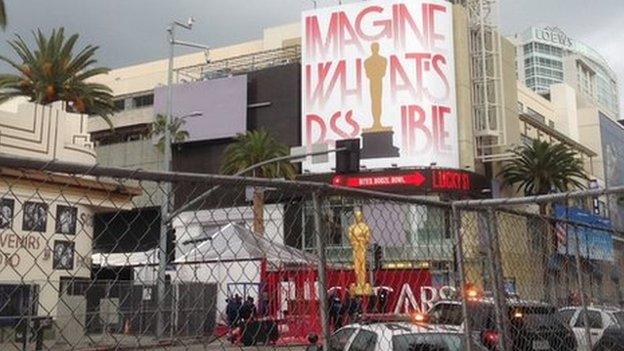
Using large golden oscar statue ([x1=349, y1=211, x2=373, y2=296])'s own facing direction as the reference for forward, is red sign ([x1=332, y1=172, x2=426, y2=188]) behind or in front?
behind

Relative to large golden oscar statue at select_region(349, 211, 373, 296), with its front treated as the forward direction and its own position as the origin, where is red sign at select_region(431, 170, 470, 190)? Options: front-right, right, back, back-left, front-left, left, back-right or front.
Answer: back

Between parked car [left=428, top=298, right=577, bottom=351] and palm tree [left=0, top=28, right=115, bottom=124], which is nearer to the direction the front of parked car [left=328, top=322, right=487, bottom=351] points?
the palm tree

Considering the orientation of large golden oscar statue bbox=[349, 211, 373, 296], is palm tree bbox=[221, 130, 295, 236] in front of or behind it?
behind

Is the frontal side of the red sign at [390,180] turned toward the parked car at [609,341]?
yes

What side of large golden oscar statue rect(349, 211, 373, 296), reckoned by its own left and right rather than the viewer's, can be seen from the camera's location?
front

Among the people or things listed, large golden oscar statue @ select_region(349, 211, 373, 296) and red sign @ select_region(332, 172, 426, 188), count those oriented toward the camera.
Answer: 2

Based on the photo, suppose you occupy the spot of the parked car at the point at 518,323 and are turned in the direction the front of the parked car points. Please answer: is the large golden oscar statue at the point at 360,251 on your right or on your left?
on your left

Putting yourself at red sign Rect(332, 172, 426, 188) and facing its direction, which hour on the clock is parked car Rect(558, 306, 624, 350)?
The parked car is roughly at 12 o'clock from the red sign.

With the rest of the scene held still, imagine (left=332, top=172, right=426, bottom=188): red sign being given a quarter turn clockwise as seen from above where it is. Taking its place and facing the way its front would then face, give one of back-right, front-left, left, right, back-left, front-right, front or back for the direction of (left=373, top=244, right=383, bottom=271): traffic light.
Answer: left
